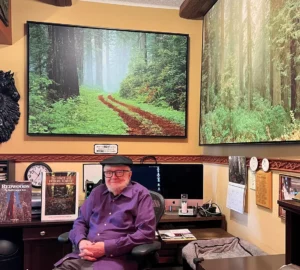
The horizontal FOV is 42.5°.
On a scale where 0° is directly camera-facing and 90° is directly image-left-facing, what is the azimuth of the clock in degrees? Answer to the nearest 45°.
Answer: approximately 0°

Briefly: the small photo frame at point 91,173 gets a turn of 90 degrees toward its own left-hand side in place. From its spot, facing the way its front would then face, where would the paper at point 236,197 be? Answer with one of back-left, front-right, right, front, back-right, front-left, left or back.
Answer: front-right

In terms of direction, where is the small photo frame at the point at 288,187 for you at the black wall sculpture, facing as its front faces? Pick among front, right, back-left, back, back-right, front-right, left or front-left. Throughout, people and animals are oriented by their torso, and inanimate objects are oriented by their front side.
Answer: front-left

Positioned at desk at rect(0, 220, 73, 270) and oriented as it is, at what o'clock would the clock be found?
The clock is roughly at 6 o'clock from the desk.

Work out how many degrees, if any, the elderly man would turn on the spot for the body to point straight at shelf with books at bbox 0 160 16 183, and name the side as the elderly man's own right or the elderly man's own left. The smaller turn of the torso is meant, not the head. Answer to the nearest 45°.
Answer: approximately 90° to the elderly man's own right

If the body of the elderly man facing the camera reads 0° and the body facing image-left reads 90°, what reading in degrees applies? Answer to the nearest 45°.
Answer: approximately 45°
